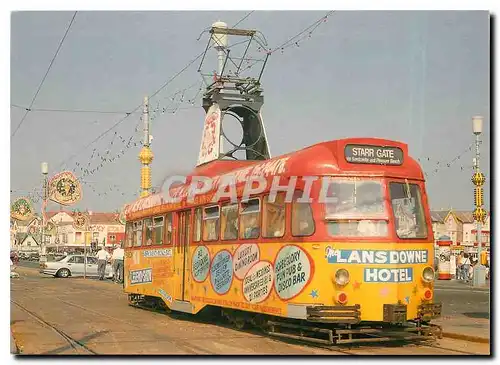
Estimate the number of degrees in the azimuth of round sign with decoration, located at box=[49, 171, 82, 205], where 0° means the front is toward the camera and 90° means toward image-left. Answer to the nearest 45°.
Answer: approximately 0°

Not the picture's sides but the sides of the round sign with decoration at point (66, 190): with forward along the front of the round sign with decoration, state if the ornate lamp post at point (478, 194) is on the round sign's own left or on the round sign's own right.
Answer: on the round sign's own left

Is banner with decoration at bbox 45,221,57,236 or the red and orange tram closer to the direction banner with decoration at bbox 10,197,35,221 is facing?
the red and orange tram

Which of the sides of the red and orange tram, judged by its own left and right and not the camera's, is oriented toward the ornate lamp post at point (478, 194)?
left
